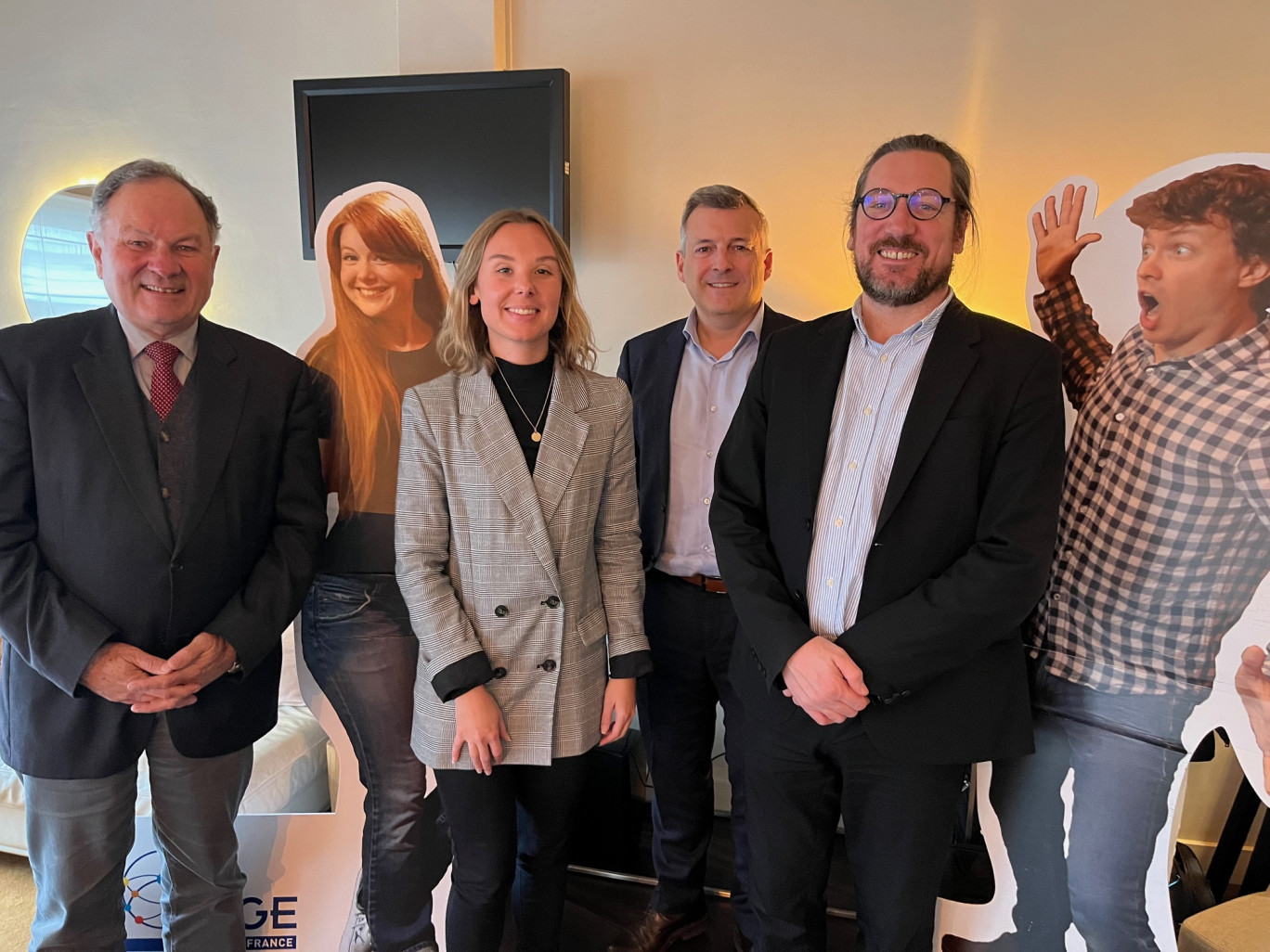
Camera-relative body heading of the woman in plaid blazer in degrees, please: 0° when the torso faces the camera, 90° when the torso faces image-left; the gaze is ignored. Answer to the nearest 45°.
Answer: approximately 0°

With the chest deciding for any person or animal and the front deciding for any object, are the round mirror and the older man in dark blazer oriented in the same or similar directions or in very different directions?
same or similar directions

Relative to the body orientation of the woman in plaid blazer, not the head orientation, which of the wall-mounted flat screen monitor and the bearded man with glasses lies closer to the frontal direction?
the bearded man with glasses

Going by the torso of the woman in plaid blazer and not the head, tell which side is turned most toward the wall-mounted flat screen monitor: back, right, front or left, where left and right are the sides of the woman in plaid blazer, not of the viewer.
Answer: back

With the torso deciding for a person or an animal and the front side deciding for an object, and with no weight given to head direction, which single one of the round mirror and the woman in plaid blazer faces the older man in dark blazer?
the round mirror

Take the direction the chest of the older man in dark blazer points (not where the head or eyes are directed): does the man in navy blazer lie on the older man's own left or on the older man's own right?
on the older man's own left

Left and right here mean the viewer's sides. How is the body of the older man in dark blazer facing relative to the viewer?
facing the viewer

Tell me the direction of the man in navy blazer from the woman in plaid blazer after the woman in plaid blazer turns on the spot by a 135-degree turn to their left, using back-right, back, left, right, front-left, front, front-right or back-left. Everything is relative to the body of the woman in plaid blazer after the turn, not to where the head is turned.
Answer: front

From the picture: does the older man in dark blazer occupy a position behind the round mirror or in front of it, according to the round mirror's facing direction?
in front

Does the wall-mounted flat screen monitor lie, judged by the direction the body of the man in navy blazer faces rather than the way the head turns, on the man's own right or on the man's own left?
on the man's own right

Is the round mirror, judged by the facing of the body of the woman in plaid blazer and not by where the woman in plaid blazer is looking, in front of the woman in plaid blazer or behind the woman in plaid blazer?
behind

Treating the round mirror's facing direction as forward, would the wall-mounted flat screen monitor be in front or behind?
in front

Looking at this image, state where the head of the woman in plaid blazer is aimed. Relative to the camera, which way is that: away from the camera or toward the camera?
toward the camera

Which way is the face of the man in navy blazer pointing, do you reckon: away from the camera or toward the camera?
toward the camera
